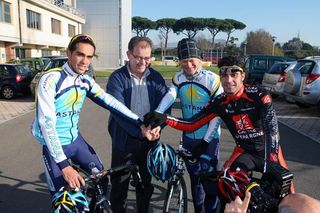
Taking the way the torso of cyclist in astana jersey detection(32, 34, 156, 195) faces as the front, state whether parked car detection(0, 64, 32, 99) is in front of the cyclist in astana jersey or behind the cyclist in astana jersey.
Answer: behind

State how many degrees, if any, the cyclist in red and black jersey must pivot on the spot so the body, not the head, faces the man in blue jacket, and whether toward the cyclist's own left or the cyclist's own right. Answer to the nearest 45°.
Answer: approximately 45° to the cyclist's own right

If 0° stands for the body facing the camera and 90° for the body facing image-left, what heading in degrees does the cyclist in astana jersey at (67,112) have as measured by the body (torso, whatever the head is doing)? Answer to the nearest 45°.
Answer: approximately 315°

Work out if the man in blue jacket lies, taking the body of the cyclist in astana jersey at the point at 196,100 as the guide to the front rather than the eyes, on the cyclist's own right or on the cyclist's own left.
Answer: on the cyclist's own right

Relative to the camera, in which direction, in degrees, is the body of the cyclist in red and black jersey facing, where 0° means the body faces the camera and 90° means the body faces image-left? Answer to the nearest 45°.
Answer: approximately 45°

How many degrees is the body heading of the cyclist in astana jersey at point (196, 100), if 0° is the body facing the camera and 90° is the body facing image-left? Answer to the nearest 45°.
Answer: approximately 0°

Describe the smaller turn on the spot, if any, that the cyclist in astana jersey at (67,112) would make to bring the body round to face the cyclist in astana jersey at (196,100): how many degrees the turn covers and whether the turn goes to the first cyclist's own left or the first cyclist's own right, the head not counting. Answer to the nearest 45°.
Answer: approximately 45° to the first cyclist's own left

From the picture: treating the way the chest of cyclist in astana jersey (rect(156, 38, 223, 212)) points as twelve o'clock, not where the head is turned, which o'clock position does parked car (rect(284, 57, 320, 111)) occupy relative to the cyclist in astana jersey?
The parked car is roughly at 7 o'clock from the cyclist in astana jersey.
